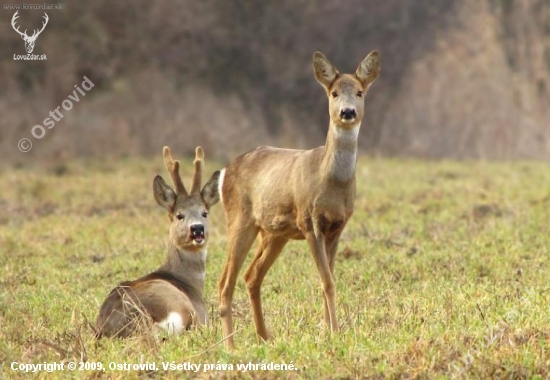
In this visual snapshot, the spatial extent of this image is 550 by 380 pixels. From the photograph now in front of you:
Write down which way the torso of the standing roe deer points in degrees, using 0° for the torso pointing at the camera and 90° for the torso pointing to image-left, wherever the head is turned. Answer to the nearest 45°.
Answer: approximately 315°
